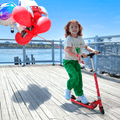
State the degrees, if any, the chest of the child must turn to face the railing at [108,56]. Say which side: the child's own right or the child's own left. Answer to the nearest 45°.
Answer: approximately 90° to the child's own left

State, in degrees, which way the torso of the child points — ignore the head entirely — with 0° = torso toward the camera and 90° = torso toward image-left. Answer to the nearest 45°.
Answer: approximately 315°

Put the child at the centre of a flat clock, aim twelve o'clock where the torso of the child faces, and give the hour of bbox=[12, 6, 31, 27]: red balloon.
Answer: The red balloon is roughly at 5 o'clock from the child.

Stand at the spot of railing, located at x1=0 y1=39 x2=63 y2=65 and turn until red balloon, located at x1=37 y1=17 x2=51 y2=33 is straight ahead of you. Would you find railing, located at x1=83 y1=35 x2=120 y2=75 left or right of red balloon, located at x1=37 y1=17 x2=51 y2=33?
left

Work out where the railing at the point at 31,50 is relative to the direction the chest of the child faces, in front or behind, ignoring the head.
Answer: behind

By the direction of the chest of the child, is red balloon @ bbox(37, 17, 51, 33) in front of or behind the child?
behind
